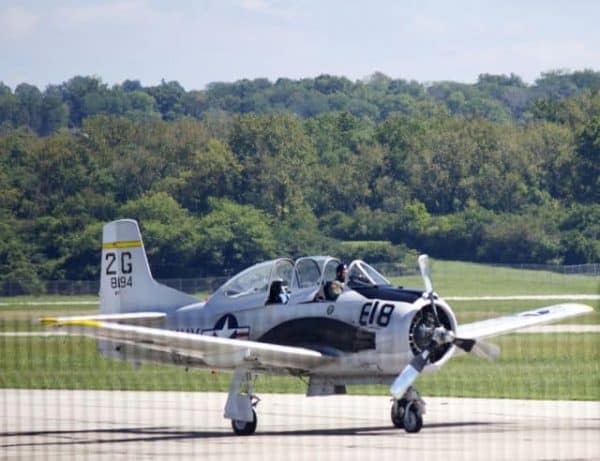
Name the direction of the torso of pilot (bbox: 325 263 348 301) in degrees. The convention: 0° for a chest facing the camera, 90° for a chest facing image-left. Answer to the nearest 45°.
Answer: approximately 315°

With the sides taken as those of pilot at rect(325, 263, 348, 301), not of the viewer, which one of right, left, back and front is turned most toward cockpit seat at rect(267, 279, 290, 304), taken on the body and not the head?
back

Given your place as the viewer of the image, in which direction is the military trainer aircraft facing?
facing the viewer and to the right of the viewer
